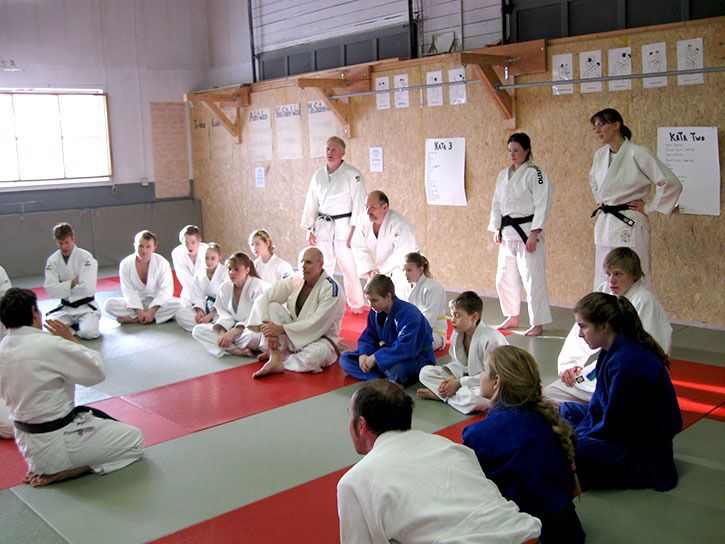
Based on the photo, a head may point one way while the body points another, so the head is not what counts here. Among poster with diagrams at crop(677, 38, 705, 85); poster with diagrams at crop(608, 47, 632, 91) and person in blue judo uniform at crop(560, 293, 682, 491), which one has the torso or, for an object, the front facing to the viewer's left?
the person in blue judo uniform

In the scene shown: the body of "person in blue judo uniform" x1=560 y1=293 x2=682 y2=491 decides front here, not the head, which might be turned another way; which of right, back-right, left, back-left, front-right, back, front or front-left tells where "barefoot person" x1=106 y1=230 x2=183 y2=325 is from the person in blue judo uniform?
front-right

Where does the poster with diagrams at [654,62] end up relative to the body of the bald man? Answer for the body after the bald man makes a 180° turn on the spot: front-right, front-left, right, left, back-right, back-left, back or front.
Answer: front-right

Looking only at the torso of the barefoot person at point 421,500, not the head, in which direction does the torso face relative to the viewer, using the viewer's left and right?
facing away from the viewer and to the left of the viewer

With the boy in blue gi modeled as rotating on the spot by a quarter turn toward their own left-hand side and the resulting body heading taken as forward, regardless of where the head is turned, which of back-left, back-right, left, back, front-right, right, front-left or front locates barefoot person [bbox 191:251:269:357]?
back

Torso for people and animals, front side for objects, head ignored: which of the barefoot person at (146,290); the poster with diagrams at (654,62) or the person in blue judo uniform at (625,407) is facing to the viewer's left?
the person in blue judo uniform

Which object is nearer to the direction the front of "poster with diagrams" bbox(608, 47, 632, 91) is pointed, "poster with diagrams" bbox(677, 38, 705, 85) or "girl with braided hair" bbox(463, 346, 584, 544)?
the girl with braided hair

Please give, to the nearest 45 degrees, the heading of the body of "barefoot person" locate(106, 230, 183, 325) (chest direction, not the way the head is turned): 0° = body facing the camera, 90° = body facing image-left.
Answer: approximately 0°

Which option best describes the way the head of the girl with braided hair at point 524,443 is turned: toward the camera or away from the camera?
away from the camera

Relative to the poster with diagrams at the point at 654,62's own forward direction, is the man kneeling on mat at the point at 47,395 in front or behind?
in front

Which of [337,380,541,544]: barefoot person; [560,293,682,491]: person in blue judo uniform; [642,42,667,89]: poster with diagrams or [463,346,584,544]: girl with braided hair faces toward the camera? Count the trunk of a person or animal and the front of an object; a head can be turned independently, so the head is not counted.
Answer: the poster with diagrams

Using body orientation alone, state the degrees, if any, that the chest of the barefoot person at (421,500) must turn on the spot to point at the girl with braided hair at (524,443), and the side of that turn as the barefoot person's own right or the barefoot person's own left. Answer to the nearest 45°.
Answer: approximately 90° to the barefoot person's own right
